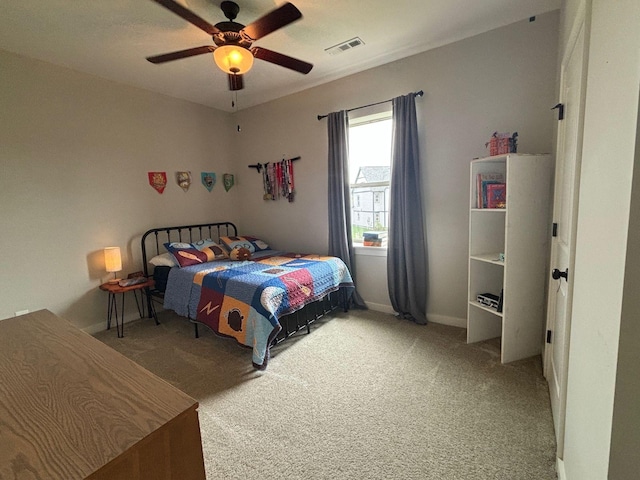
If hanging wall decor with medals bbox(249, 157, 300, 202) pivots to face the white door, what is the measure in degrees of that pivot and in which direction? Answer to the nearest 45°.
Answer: approximately 90° to its left

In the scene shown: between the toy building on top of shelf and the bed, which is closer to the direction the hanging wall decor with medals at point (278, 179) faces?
the bed

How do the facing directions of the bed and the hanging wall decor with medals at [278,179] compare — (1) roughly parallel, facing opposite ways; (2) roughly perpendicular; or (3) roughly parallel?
roughly perpendicular

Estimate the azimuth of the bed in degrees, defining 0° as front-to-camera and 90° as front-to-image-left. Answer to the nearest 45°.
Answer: approximately 315°

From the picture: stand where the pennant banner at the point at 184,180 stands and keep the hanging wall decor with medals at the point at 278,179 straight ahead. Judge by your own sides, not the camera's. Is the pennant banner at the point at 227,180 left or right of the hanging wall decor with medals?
left

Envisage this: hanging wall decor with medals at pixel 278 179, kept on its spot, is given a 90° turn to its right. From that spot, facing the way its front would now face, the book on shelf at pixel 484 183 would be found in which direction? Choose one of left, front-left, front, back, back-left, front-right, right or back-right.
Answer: back

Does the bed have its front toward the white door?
yes

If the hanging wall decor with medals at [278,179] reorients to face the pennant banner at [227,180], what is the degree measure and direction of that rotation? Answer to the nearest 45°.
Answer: approximately 90° to its right

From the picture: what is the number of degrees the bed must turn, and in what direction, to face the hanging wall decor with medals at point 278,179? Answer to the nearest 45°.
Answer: approximately 90° to its left

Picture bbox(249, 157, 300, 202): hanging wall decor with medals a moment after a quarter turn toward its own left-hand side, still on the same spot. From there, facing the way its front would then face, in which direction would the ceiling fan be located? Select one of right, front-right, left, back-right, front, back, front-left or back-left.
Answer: front-right

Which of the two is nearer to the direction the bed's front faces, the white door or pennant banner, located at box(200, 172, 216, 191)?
the white door

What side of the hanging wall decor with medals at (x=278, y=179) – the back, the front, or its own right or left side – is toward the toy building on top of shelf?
left

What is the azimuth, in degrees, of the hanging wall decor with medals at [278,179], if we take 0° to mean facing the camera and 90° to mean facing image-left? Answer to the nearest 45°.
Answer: approximately 45°

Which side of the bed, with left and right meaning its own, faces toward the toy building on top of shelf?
front

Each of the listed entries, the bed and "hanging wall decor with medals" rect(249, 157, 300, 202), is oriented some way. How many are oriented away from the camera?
0

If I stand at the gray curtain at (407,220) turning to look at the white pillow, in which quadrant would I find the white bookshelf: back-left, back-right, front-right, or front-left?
back-left

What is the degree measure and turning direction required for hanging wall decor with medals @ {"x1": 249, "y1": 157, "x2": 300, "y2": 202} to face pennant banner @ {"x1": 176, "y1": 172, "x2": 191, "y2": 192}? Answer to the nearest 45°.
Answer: approximately 45° to its right
